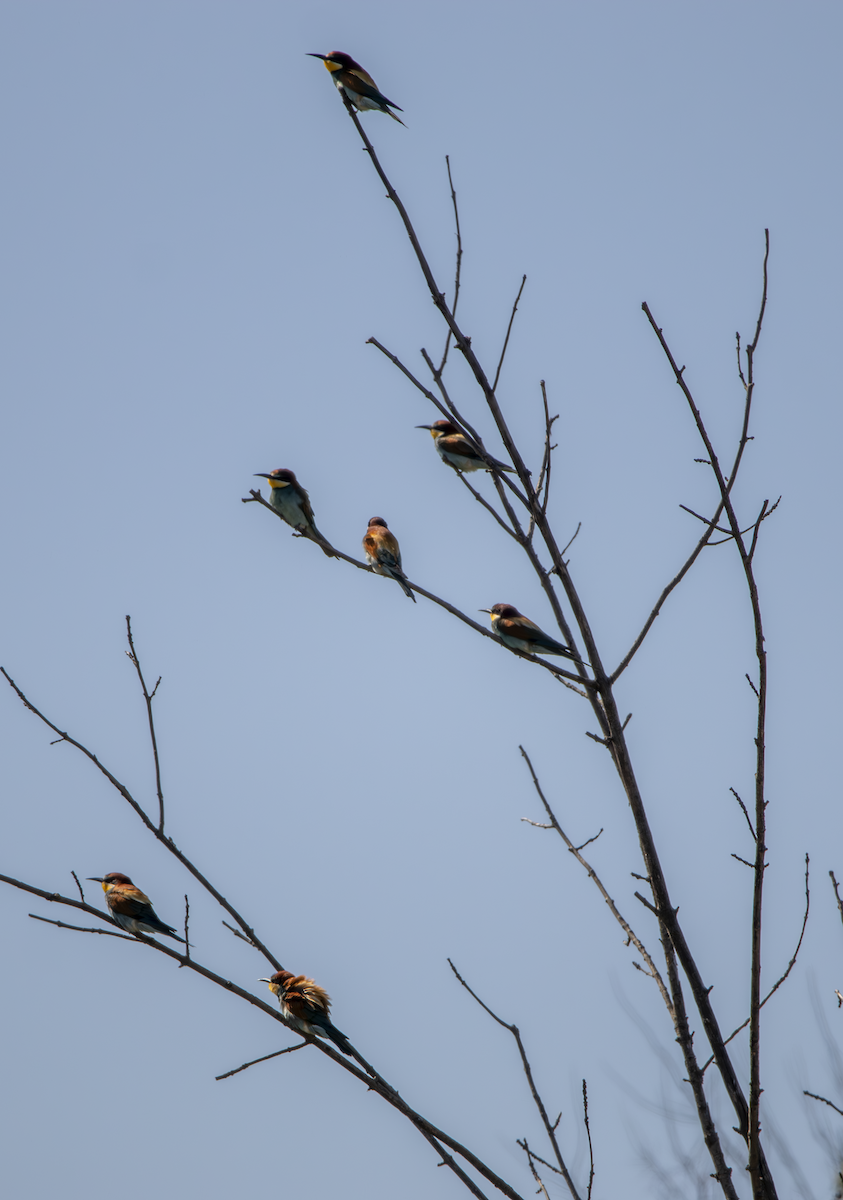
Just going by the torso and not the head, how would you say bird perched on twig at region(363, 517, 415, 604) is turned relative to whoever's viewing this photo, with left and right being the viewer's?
facing away from the viewer and to the left of the viewer

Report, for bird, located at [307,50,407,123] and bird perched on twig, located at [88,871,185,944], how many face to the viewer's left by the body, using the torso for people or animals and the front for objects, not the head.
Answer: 2

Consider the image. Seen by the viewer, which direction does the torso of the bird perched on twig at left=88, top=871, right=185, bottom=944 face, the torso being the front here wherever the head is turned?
to the viewer's left

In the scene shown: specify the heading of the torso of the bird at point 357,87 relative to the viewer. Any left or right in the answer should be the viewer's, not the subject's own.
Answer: facing to the left of the viewer

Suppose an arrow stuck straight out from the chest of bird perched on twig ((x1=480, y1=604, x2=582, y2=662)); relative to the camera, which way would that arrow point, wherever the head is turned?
to the viewer's left
